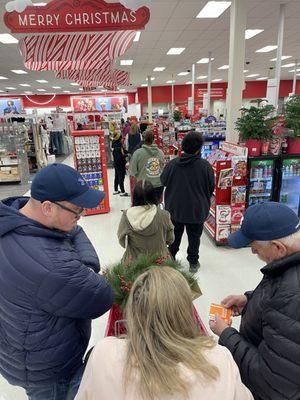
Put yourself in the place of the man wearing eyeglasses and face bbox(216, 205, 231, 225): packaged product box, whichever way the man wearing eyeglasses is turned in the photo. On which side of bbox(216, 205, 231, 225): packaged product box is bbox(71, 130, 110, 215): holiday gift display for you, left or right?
left

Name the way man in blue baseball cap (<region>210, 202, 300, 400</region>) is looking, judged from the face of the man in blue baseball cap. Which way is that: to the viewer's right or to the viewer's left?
to the viewer's left

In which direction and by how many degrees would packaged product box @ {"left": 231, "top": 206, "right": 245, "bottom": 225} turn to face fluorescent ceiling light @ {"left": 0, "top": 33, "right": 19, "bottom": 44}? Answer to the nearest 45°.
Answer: approximately 135° to its right

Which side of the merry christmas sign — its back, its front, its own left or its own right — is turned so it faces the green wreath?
front

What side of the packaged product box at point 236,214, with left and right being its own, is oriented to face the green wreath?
front

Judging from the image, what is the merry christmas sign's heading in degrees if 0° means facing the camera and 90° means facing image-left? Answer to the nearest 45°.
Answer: approximately 0°

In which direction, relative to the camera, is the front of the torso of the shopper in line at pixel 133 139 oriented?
away from the camera

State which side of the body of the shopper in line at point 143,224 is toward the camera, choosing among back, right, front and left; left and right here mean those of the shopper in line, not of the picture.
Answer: back

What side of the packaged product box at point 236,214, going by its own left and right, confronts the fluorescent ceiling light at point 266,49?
back

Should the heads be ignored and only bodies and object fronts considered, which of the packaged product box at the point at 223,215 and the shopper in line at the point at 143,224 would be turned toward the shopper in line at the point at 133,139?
the shopper in line at the point at 143,224

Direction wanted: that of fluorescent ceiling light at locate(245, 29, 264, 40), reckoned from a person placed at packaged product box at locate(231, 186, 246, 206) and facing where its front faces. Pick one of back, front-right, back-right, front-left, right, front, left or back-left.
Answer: back

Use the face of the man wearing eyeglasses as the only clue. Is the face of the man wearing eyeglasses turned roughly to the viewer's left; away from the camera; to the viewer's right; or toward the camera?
to the viewer's right

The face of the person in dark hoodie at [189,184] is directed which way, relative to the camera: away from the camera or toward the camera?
away from the camera

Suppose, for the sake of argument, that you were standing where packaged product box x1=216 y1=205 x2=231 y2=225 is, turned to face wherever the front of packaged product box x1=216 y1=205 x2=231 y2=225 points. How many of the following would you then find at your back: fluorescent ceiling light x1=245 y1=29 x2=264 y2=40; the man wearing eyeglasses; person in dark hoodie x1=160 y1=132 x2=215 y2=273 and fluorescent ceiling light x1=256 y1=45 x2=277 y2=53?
2
